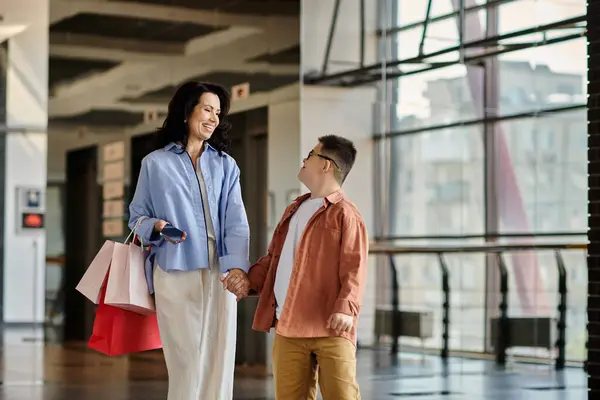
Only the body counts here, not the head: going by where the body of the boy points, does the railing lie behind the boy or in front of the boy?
behind

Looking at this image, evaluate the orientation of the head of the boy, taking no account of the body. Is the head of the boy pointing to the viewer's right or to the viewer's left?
to the viewer's left

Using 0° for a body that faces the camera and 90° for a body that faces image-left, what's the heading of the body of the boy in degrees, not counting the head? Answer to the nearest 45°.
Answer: approximately 45°
